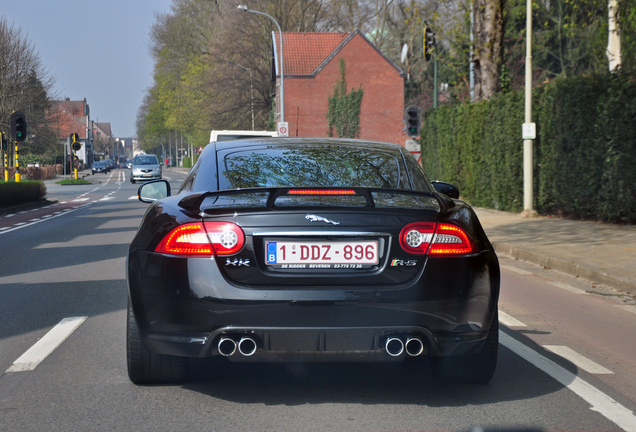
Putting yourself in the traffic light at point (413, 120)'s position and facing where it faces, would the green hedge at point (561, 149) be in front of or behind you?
in front

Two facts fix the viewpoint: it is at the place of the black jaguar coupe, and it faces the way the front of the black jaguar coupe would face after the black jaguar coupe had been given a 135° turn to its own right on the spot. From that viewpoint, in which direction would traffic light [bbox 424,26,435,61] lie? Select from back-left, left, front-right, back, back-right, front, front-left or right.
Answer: back-left

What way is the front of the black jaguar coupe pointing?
away from the camera

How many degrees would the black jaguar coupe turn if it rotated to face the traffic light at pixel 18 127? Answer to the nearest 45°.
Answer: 0° — it already faces it

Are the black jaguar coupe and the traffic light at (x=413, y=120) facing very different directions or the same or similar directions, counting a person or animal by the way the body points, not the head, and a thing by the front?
very different directions

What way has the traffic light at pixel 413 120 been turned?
toward the camera

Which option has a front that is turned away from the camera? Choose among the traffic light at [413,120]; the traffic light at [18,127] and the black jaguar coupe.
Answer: the black jaguar coupe

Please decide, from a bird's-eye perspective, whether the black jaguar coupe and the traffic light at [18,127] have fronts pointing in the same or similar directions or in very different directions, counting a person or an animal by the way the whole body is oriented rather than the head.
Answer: very different directions

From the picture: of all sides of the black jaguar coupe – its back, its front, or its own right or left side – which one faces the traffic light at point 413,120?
front

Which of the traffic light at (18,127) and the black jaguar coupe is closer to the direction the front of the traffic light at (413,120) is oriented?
the black jaguar coupe

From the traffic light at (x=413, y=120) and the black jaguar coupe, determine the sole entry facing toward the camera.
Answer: the traffic light

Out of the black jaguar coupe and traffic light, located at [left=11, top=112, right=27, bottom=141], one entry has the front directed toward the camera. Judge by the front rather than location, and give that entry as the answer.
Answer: the traffic light

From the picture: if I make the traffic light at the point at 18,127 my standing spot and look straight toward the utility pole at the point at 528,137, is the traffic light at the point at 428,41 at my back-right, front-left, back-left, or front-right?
front-left

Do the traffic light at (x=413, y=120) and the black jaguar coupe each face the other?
yes

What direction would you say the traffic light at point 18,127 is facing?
toward the camera

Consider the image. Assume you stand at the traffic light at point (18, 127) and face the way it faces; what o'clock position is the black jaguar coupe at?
The black jaguar coupe is roughly at 12 o'clock from the traffic light.

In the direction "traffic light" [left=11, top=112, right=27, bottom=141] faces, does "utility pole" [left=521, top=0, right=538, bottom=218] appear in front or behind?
in front

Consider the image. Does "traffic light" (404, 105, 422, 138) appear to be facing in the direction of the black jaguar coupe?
yes

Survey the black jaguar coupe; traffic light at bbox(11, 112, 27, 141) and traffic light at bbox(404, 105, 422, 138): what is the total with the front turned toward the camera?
2
